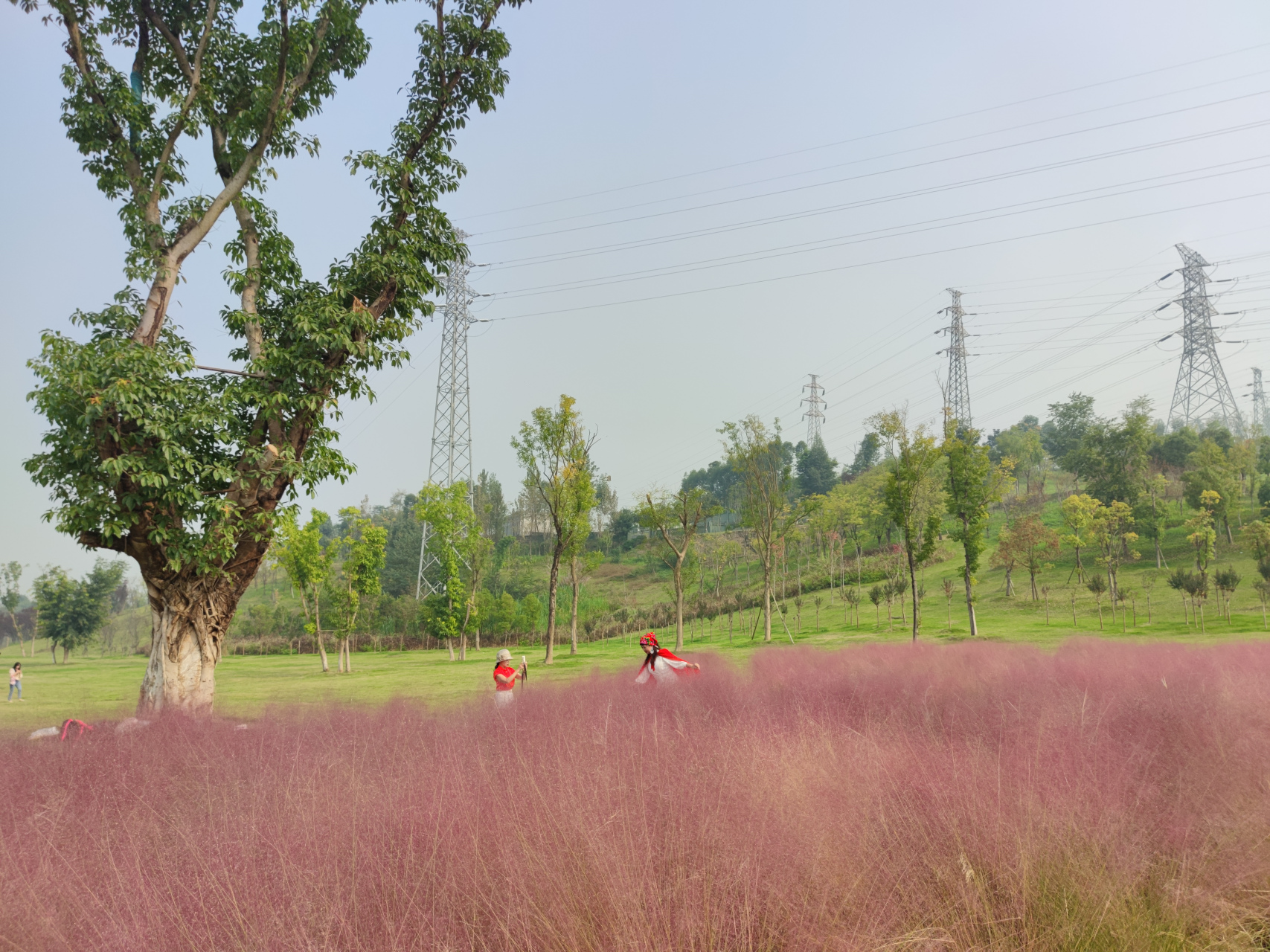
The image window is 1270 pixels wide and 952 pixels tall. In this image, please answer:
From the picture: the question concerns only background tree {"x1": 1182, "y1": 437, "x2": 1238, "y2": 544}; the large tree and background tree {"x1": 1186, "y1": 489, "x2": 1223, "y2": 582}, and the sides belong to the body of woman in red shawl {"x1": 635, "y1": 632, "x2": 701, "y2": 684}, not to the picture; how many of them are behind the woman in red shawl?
2

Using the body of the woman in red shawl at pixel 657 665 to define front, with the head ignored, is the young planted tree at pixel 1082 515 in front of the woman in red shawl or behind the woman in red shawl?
behind

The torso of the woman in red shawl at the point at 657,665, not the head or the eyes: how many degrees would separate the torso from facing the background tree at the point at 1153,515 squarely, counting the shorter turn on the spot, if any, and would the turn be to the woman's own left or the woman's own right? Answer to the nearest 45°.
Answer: approximately 180°

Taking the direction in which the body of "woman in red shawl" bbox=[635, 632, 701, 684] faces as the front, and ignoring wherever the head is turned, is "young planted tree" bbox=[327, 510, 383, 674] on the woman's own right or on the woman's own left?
on the woman's own right

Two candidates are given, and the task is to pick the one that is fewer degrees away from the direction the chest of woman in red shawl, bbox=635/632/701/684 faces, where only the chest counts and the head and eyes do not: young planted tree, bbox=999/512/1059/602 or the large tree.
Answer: the large tree

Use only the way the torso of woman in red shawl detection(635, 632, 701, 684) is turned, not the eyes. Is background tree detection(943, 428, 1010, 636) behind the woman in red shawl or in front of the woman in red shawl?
behind

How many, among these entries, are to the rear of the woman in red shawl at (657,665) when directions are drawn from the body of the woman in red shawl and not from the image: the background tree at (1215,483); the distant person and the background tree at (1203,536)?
2

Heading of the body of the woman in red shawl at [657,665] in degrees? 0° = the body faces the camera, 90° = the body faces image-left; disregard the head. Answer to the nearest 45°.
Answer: approximately 45°

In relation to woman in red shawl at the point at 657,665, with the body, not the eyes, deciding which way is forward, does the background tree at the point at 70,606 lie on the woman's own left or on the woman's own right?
on the woman's own right

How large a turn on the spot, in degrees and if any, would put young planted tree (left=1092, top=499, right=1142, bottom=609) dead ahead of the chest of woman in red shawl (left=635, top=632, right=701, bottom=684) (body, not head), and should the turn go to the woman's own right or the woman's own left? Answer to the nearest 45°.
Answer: approximately 180°
